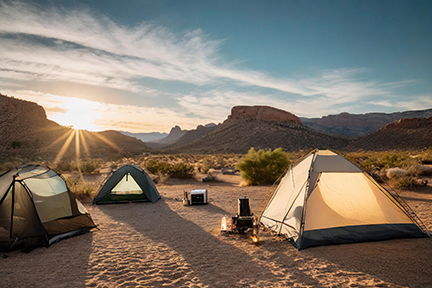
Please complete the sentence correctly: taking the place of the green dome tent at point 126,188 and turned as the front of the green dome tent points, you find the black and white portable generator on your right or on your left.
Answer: on your left

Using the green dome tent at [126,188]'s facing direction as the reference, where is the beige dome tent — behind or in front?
in front

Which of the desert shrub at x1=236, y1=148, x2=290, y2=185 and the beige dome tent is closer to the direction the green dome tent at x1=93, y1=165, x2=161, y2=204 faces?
the beige dome tent

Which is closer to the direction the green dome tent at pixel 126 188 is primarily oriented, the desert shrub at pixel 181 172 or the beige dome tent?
the beige dome tent

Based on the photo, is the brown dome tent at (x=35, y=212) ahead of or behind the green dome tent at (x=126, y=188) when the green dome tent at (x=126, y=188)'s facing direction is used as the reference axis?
ahead

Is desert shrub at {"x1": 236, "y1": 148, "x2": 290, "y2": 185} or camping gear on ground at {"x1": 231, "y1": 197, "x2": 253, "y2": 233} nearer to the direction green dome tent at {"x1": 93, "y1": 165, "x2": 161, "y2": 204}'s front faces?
the camping gear on ground

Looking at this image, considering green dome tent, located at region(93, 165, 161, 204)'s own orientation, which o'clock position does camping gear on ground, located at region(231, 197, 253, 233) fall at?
The camping gear on ground is roughly at 11 o'clock from the green dome tent.

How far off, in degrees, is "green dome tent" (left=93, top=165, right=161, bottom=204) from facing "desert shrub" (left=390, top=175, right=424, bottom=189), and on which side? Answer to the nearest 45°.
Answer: approximately 90° to its left

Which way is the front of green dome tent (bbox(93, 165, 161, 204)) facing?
toward the camera
